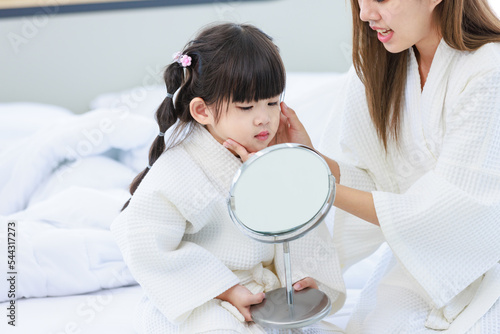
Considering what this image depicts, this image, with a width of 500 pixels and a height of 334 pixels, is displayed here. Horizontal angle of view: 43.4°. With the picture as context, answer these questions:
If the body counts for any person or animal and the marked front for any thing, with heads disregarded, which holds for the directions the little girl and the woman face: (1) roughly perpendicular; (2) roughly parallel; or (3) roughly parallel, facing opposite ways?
roughly perpendicular

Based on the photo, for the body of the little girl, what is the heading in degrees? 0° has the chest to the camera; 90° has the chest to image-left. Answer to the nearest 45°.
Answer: approximately 315°

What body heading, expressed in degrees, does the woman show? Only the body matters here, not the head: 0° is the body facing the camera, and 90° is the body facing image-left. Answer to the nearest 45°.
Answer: approximately 45°
